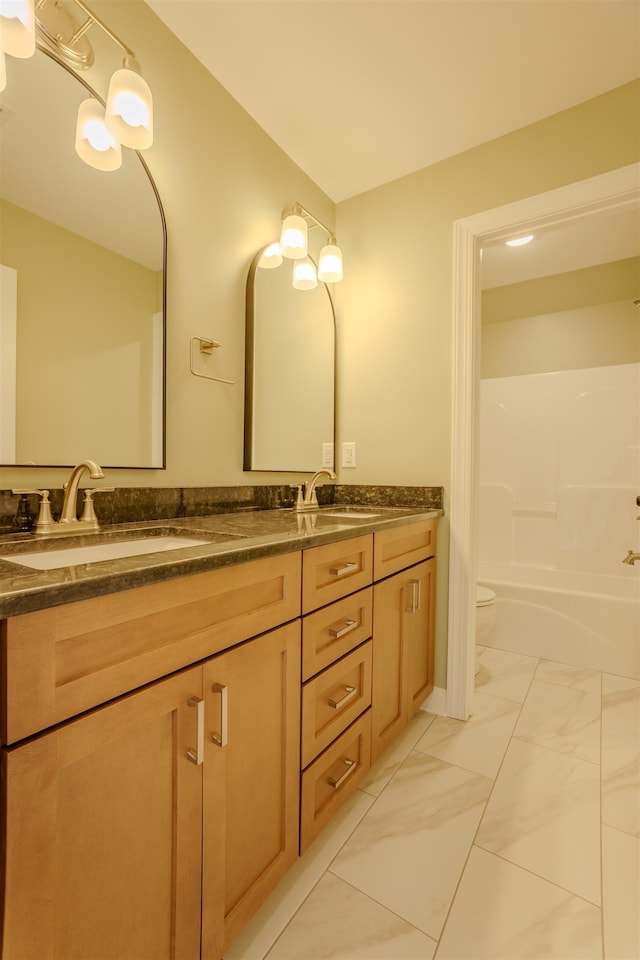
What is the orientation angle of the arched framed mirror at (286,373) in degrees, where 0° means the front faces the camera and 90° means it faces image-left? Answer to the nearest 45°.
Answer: approximately 315°

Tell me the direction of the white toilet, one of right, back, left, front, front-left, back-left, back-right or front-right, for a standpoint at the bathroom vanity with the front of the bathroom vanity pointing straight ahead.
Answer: left

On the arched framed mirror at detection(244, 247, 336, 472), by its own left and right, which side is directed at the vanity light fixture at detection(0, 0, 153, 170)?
right
